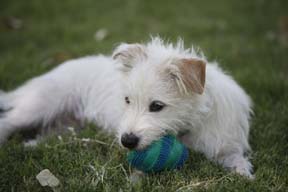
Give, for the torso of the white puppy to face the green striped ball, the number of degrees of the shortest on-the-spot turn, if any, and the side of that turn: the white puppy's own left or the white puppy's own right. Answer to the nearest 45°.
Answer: approximately 45° to the white puppy's own right

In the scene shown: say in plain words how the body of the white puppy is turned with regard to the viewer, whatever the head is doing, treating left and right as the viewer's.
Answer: facing the viewer and to the right of the viewer
